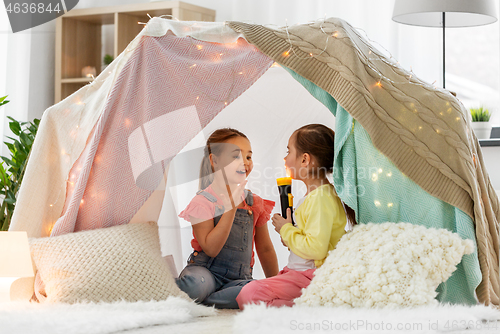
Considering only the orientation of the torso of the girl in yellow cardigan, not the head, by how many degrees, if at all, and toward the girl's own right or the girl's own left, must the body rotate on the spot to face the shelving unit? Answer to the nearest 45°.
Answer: approximately 45° to the girl's own right

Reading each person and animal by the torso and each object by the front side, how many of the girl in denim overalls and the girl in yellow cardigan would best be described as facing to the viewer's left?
1

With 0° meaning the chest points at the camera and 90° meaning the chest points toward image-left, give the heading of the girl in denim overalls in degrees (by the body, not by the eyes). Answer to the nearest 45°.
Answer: approximately 315°

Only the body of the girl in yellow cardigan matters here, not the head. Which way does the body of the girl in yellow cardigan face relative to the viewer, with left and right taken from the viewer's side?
facing to the left of the viewer

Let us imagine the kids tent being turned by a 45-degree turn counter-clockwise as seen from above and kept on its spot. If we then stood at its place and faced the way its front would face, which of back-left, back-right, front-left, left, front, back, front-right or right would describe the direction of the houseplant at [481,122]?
left

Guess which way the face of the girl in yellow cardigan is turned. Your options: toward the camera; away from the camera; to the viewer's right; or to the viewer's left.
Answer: to the viewer's left
